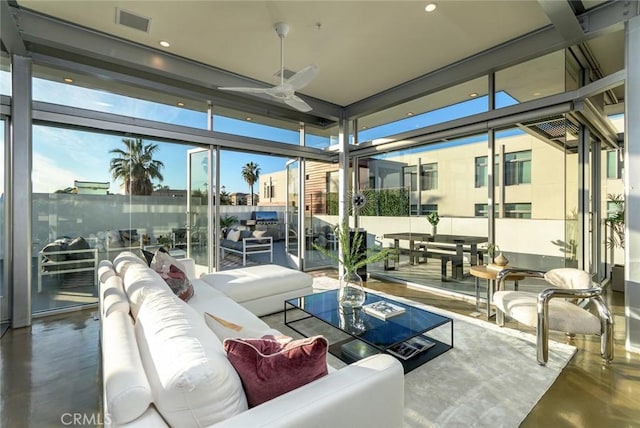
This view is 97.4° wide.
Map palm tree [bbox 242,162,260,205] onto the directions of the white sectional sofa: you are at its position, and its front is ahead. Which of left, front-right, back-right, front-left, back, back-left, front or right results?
left

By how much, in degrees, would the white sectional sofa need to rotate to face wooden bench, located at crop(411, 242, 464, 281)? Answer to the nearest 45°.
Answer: approximately 45° to its left

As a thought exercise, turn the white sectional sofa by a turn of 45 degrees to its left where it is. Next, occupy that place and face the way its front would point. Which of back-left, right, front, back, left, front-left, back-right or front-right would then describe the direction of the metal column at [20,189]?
left

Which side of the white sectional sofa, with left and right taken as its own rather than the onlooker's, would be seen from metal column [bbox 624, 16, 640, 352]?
front

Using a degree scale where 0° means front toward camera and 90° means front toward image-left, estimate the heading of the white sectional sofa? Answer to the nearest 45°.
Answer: approximately 270°

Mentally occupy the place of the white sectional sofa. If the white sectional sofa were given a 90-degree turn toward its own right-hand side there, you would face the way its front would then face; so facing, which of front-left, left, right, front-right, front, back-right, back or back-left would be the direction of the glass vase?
back-left

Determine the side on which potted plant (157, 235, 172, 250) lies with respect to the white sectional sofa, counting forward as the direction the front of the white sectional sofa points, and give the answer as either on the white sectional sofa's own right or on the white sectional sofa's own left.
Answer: on the white sectional sofa's own left

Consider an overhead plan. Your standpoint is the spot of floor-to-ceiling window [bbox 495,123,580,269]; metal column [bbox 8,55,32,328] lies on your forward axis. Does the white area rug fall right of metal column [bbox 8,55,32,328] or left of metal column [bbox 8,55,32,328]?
left

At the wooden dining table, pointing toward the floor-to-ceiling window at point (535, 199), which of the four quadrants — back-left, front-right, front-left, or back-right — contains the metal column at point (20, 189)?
front-right

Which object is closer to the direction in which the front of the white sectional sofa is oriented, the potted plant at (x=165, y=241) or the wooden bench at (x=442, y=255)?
the wooden bench

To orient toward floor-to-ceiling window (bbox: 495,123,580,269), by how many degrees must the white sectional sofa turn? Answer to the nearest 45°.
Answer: approximately 45° to its left
